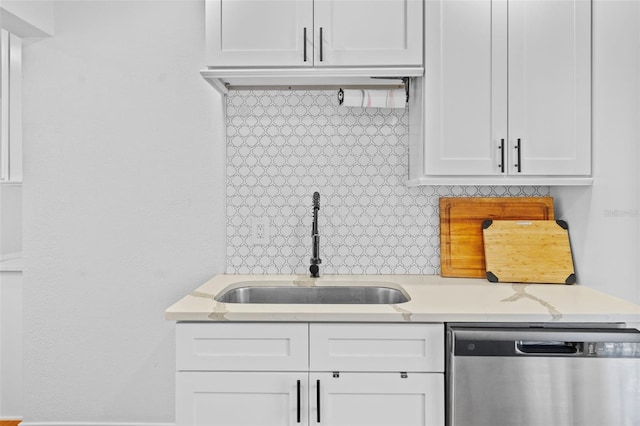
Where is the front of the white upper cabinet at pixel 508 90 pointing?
toward the camera

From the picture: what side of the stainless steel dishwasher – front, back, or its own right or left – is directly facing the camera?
front

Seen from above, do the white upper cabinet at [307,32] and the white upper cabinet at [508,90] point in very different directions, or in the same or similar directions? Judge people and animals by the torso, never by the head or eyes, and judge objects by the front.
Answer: same or similar directions

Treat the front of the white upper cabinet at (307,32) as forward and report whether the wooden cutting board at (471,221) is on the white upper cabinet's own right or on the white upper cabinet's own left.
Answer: on the white upper cabinet's own left

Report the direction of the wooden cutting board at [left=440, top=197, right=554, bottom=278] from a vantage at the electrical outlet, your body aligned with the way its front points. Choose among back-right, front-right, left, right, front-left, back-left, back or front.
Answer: left

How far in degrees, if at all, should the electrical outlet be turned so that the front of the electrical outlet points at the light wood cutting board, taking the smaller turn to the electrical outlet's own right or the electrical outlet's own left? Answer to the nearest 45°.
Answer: approximately 90° to the electrical outlet's own left

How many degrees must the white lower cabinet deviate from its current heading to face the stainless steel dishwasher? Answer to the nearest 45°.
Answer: approximately 90° to its left

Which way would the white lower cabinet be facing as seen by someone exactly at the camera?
facing the viewer

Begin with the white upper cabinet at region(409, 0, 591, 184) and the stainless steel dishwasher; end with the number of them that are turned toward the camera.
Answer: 2
